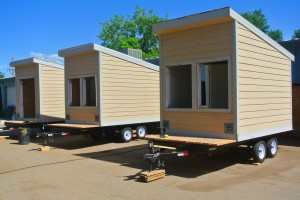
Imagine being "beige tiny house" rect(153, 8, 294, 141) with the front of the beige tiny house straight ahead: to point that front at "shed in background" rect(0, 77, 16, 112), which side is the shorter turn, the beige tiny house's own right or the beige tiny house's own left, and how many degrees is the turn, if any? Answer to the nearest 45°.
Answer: approximately 90° to the beige tiny house's own right

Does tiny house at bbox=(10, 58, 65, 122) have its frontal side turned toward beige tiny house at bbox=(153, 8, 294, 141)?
no

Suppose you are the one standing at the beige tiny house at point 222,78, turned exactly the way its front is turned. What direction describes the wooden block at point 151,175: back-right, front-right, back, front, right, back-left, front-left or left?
front

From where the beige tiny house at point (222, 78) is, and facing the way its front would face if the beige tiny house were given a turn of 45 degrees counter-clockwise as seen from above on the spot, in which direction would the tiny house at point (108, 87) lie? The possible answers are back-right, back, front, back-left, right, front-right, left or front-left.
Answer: back-right

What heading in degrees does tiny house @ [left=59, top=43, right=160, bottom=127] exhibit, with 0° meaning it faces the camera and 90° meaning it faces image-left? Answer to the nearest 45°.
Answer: approximately 45°

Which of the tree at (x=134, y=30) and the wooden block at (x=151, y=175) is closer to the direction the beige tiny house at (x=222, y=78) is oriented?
the wooden block

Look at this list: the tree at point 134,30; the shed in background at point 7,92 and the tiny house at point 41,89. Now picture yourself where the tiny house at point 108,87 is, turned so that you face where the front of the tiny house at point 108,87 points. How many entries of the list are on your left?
0

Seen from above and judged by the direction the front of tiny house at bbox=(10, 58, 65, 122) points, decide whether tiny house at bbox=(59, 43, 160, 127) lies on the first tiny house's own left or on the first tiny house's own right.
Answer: on the first tiny house's own left

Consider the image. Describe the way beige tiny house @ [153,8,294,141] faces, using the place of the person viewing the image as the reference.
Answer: facing the viewer and to the left of the viewer

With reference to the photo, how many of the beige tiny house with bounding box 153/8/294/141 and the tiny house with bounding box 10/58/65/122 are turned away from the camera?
0

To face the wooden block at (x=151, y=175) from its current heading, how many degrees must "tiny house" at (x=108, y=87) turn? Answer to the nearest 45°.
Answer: approximately 45° to its left

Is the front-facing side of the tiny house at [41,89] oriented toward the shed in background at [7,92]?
no

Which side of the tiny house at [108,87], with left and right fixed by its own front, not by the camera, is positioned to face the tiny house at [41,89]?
right

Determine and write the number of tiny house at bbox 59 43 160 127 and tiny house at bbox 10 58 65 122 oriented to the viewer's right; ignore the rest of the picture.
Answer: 0
